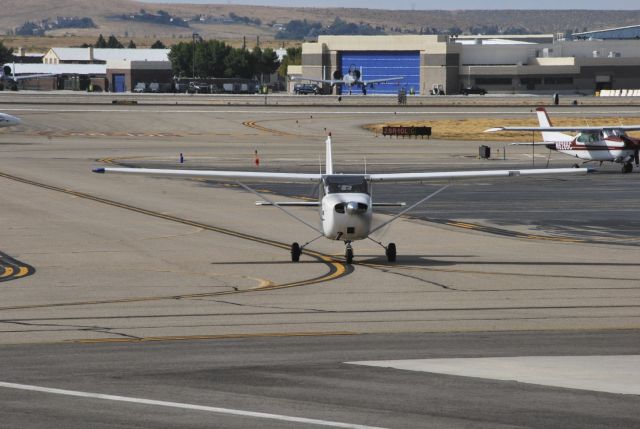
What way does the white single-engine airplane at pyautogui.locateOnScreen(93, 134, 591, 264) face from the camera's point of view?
toward the camera
